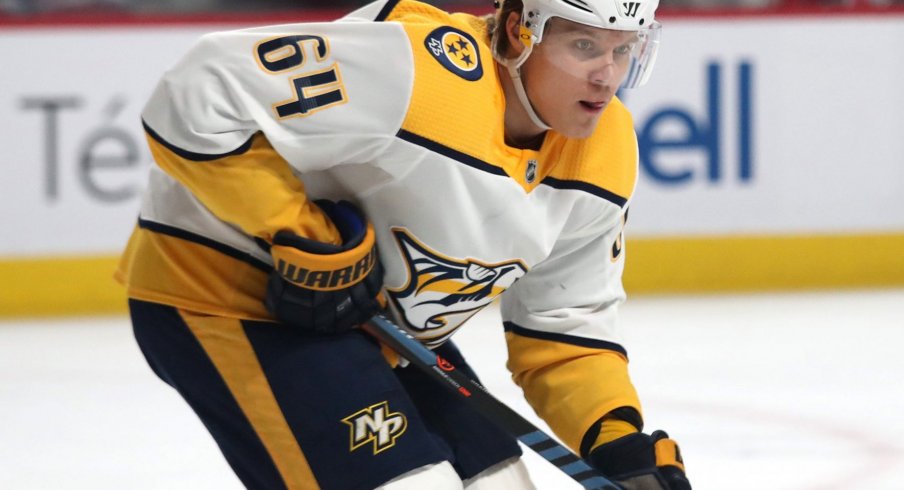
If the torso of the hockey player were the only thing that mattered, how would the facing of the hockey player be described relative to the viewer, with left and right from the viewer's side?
facing the viewer and to the right of the viewer
